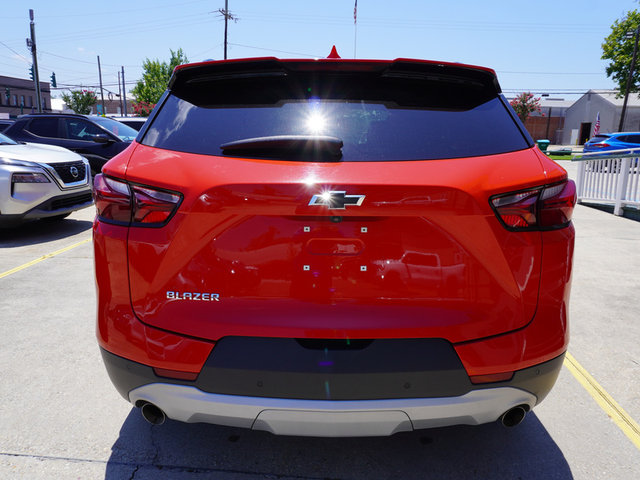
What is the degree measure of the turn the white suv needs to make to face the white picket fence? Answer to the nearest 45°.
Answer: approximately 45° to its left

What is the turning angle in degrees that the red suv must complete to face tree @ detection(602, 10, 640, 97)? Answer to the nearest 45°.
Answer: approximately 45° to its right

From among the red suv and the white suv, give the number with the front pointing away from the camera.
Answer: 1

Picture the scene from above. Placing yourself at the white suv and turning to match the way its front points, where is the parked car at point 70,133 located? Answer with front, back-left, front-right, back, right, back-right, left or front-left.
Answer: back-left

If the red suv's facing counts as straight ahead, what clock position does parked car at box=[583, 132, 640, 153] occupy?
The parked car is roughly at 1 o'clock from the red suv.

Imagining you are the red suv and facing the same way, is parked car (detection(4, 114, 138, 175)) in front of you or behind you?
in front

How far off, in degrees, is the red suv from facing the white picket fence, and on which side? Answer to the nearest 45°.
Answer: approximately 45° to its right

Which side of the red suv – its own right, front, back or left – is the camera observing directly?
back

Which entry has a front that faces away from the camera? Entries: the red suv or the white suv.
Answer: the red suv

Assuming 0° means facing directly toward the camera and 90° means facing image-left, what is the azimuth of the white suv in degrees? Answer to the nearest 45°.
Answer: approximately 315°

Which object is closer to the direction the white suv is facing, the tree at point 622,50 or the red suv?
the red suv
